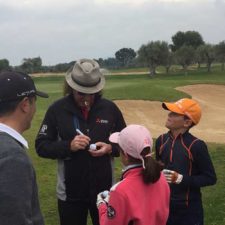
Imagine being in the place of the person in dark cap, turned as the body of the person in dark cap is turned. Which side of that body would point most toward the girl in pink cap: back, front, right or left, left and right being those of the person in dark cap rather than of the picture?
front

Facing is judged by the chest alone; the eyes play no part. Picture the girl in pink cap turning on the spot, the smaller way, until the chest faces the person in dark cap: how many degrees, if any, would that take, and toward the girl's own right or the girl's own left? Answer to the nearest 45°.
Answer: approximately 90° to the girl's own left

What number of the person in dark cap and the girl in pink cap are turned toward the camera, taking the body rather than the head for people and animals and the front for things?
0

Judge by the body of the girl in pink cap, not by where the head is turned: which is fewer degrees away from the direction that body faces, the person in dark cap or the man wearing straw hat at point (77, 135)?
the man wearing straw hat

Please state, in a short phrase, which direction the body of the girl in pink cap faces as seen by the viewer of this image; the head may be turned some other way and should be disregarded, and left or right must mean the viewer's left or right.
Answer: facing away from the viewer and to the left of the viewer

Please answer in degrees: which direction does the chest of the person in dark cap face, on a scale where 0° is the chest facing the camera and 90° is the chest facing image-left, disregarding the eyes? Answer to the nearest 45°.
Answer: approximately 225°

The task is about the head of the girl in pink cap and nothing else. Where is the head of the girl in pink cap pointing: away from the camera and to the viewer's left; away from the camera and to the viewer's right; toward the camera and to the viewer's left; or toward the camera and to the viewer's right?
away from the camera and to the viewer's left

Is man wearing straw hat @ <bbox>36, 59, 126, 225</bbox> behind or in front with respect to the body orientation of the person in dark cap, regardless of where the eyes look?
in front

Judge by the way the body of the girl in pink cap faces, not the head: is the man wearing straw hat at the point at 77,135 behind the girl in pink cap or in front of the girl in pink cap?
in front
